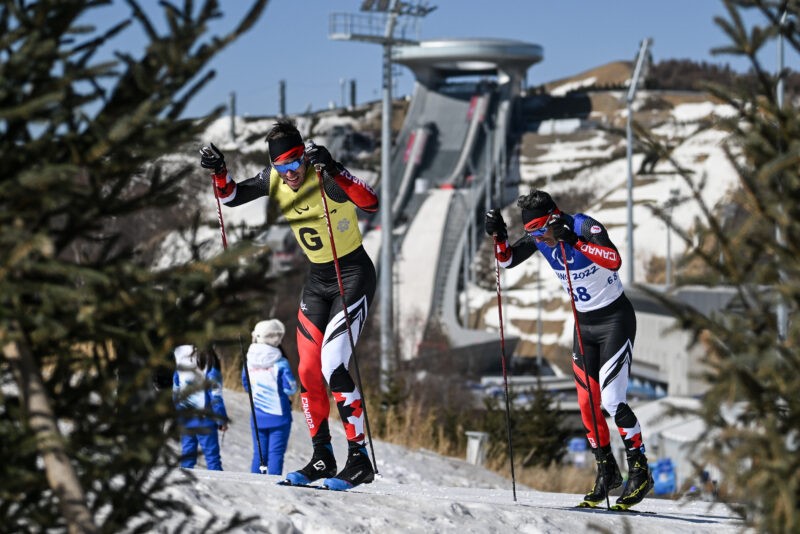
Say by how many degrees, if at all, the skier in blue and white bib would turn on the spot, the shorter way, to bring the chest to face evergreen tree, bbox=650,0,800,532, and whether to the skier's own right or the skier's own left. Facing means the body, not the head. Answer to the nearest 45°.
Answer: approximately 45° to the skier's own left

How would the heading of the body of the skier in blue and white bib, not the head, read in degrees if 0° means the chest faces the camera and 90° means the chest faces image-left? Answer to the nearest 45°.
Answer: approximately 45°

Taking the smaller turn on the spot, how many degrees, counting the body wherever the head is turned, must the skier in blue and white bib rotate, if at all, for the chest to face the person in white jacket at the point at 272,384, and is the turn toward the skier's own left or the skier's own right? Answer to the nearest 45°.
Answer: approximately 45° to the skier's own right

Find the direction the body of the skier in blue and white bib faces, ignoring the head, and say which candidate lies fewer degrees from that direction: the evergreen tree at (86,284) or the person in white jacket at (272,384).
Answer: the evergreen tree

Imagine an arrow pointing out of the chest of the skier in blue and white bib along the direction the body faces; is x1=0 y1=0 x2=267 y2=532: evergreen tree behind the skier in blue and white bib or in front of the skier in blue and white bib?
in front

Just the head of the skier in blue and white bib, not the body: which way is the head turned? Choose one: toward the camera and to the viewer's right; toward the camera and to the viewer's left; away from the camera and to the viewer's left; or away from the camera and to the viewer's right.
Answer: toward the camera and to the viewer's left

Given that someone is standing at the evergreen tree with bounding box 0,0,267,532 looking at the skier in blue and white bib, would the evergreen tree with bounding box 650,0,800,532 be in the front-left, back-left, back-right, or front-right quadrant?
front-right

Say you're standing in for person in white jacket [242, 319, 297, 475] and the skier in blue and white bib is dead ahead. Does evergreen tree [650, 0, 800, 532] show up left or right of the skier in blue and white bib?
right
